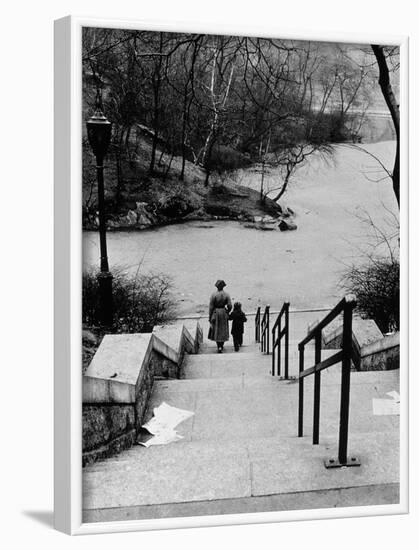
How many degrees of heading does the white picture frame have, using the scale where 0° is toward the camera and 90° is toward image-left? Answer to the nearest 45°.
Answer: approximately 315°
